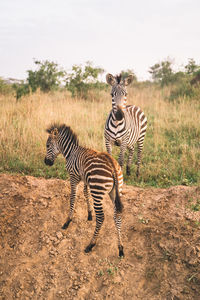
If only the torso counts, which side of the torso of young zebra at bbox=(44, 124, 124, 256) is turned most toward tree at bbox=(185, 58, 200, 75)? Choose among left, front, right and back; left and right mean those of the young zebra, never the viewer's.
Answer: right

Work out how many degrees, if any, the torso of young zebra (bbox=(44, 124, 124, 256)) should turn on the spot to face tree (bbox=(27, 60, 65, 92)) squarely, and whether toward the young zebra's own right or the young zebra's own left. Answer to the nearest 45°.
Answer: approximately 45° to the young zebra's own right

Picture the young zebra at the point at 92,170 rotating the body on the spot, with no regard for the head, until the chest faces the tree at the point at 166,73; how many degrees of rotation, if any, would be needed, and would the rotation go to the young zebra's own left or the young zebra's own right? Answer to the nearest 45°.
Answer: approximately 45° to the young zebra's own right

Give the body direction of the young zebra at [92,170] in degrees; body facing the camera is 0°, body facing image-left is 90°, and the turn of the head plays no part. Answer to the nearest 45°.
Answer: approximately 135°

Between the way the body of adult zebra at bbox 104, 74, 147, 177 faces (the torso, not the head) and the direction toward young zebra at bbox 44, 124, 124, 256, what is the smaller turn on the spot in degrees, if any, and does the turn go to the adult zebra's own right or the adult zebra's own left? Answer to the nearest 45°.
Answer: approximately 45° to the adult zebra's own left

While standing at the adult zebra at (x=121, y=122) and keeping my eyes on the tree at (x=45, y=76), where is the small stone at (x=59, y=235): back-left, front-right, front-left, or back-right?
back-left

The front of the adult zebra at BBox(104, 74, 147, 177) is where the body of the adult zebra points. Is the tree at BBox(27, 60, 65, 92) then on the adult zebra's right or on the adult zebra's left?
on the adult zebra's right

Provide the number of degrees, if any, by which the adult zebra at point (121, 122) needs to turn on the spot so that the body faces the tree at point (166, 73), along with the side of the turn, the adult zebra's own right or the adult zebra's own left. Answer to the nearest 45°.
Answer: approximately 135° to the adult zebra's own right

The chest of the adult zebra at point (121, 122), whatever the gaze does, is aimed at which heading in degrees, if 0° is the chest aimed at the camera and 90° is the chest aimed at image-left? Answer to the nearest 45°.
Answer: approximately 45°

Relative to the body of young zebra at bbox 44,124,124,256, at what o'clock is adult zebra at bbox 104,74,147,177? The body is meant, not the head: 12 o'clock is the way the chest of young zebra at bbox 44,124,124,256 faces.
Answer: adult zebra at bbox 104,74,147,177 is roughly at 2 o'clock from young zebra at bbox 44,124,124,256.

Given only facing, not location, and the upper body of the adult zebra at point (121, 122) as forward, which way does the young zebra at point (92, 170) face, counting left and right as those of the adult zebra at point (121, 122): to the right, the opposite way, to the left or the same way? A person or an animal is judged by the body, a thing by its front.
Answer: to the right

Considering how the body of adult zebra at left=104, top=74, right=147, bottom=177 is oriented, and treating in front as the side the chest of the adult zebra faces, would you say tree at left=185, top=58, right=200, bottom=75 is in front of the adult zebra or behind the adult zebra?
behind
